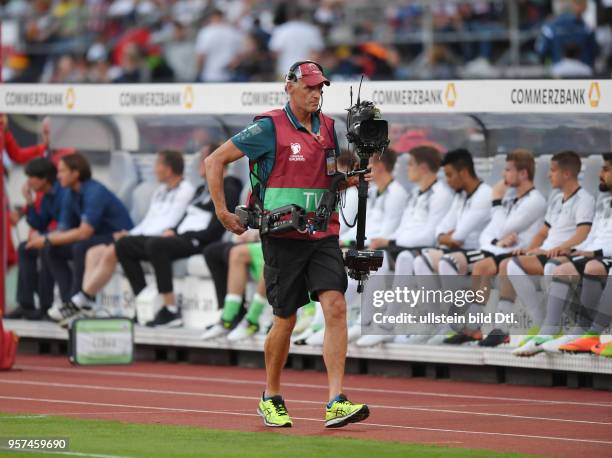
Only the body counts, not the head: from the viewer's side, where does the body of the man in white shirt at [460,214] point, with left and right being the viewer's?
facing the viewer and to the left of the viewer

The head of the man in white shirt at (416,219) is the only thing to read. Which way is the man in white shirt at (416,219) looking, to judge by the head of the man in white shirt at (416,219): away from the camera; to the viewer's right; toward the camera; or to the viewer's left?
to the viewer's left

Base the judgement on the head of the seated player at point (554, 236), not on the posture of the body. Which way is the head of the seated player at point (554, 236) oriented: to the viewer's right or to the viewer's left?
to the viewer's left

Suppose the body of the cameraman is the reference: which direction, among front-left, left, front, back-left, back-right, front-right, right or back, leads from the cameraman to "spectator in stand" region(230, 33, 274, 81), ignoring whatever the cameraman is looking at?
back-left

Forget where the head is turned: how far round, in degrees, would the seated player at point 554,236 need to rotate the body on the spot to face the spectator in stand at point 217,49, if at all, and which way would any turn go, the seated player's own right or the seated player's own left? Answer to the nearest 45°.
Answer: approximately 90° to the seated player's own right

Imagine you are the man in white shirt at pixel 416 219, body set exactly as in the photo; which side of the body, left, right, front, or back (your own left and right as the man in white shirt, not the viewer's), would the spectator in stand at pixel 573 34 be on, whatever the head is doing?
back

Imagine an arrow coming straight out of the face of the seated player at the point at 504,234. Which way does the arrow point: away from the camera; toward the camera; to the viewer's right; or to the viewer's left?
to the viewer's left

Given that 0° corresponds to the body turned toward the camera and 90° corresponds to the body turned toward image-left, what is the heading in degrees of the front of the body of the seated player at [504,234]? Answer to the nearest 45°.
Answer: approximately 45°

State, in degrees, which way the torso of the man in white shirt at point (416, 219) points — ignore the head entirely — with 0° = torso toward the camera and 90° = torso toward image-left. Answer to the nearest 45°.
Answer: approximately 45°

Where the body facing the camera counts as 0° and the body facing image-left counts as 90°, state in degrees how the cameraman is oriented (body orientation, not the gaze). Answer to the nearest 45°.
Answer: approximately 315°

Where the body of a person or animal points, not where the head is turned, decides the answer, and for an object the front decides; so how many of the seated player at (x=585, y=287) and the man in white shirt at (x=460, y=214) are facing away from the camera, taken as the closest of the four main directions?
0
